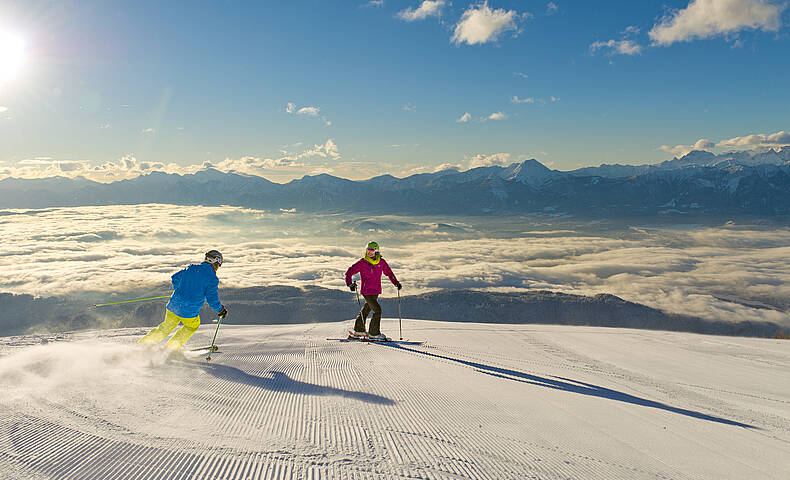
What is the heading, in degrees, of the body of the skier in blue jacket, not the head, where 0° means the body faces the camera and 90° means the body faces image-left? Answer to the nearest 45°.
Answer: approximately 225°
